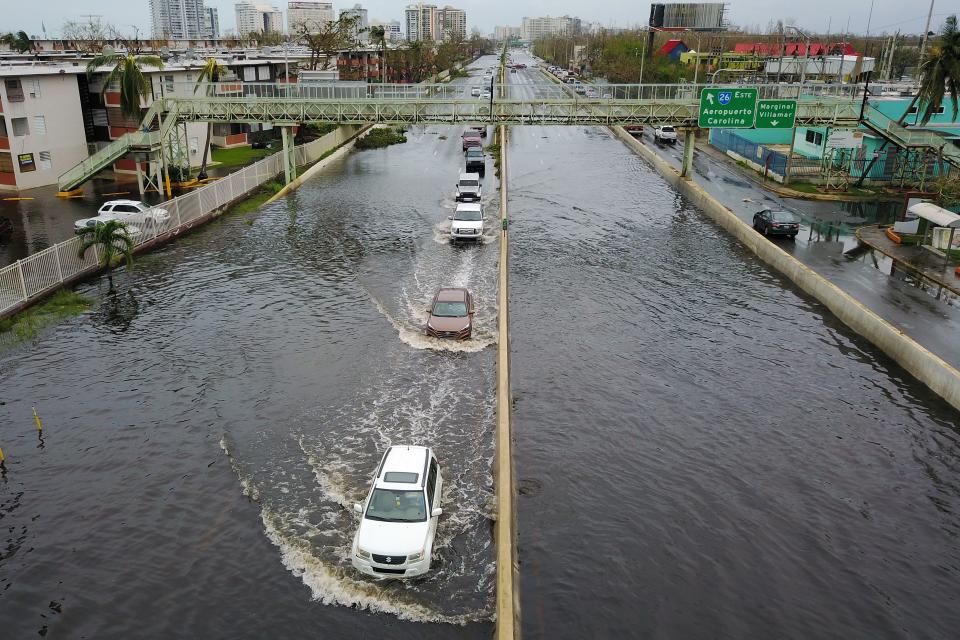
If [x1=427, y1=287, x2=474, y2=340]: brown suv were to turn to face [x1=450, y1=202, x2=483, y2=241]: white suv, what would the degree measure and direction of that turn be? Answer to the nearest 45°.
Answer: approximately 180°

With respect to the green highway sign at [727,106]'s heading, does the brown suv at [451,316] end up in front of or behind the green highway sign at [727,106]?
in front

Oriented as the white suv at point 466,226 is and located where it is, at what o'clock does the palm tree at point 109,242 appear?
The palm tree is roughly at 2 o'clock from the white suv.

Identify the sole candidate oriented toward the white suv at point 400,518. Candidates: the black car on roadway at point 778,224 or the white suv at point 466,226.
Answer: the white suv at point 466,226

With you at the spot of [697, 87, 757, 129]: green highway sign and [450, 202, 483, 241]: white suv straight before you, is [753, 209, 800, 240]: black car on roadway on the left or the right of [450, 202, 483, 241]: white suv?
left

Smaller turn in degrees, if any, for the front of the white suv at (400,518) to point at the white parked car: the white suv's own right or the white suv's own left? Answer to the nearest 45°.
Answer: approximately 135° to the white suv's own right

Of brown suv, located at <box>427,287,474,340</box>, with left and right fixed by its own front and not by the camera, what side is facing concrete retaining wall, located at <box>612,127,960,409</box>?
left

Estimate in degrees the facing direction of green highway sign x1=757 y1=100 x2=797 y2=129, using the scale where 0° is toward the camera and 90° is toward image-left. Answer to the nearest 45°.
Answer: approximately 0°

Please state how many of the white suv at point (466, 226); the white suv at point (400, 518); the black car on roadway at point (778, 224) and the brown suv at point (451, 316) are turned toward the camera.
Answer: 3

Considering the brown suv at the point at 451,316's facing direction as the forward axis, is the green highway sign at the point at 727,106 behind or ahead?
behind
